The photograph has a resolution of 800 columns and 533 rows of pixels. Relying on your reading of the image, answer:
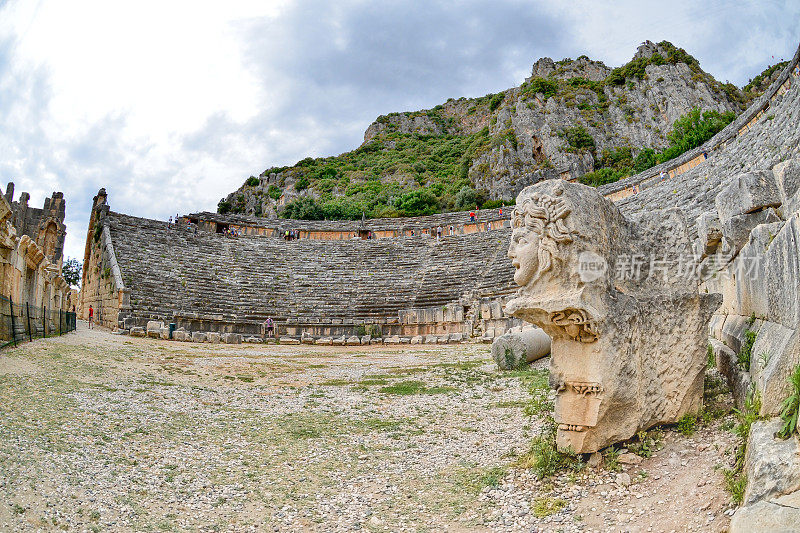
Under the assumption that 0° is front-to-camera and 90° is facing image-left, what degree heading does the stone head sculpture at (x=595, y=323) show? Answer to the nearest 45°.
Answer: approximately 90°

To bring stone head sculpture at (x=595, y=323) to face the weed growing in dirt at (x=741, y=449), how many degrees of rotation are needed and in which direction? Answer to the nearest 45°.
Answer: approximately 135° to its left

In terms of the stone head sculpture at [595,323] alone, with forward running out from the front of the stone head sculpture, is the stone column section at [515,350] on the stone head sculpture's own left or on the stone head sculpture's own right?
on the stone head sculpture's own right

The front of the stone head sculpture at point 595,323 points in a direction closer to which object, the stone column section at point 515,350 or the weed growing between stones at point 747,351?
the stone column section

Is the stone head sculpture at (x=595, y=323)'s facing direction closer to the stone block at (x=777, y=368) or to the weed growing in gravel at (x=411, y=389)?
the weed growing in gravel

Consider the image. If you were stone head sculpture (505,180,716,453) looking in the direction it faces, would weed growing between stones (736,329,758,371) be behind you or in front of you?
behind

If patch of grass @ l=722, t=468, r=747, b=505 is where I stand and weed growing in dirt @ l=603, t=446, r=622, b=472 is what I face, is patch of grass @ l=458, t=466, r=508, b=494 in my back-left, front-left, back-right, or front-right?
front-left

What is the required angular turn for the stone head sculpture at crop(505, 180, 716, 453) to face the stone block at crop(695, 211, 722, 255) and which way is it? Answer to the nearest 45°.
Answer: approximately 135° to its right

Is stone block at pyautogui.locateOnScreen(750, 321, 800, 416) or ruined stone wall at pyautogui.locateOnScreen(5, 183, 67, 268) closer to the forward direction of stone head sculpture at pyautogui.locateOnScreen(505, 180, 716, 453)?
the ruined stone wall

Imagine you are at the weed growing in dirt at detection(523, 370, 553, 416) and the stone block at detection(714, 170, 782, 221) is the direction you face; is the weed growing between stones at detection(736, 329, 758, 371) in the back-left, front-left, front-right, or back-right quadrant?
front-right

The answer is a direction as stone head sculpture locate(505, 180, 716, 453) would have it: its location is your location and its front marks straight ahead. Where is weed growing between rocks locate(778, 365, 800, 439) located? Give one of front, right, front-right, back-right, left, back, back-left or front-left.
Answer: back-left

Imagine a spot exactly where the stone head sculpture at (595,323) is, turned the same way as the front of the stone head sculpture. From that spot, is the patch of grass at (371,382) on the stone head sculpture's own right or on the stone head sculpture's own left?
on the stone head sculpture's own right

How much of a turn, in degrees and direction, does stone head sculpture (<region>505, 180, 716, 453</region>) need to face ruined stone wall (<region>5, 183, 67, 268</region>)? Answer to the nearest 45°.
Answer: approximately 45° to its right
